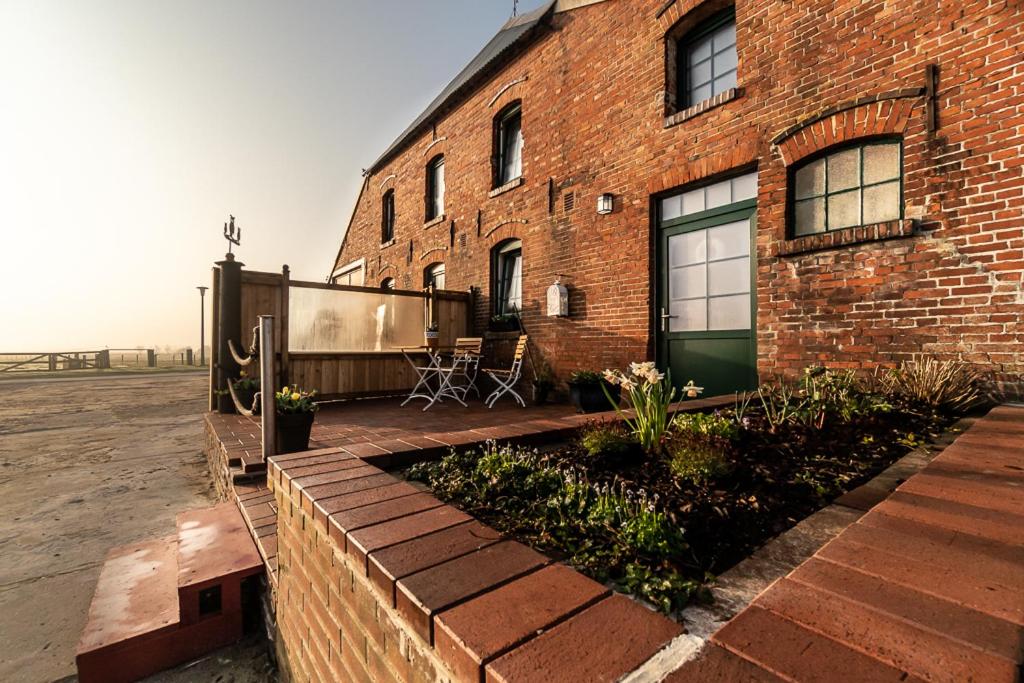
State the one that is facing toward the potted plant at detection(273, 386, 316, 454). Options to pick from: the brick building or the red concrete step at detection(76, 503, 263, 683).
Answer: the brick building

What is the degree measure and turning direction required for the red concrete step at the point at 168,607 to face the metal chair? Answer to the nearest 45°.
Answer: approximately 135° to its right

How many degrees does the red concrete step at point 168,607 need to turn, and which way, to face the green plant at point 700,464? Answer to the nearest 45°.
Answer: approximately 135° to its left

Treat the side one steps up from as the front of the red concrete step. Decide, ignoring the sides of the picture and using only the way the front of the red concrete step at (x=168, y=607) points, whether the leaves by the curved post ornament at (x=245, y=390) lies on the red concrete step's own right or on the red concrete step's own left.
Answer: on the red concrete step's own right

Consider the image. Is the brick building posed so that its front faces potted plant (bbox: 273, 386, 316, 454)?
yes

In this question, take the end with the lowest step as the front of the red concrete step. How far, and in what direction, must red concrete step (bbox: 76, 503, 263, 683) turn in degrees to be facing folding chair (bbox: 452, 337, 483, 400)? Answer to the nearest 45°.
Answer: approximately 135° to its right

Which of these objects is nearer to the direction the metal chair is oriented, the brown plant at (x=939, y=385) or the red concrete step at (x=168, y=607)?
the red concrete step

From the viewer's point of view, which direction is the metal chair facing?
to the viewer's left

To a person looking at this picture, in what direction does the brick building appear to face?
facing the viewer and to the left of the viewer

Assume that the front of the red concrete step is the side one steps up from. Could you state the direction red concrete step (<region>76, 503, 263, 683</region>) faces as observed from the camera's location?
facing to the left of the viewer
